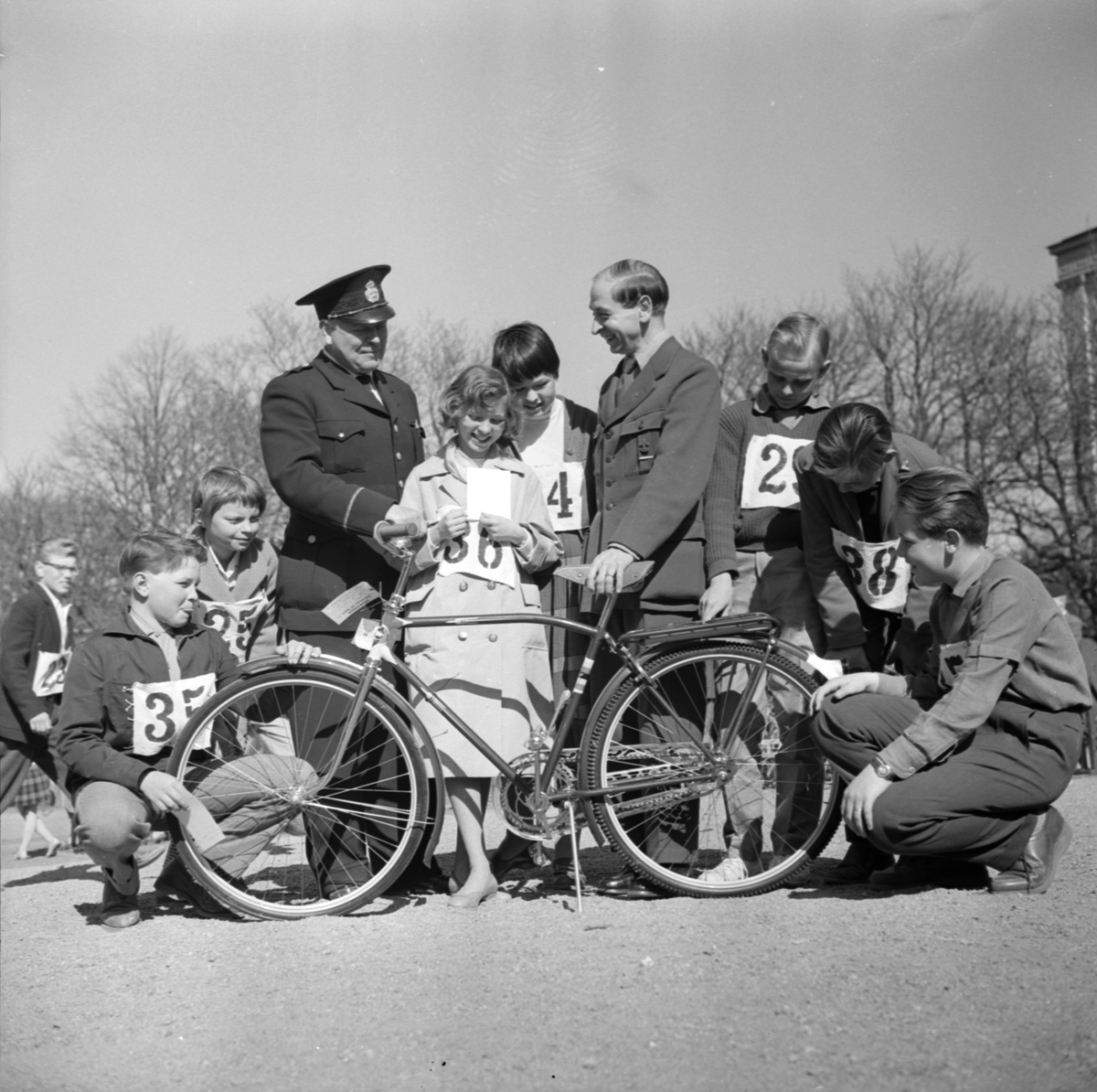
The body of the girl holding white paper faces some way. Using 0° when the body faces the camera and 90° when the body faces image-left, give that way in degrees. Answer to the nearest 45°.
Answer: approximately 0°

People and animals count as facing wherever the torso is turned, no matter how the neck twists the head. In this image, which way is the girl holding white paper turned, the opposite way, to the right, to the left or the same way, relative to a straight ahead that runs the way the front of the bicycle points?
to the left

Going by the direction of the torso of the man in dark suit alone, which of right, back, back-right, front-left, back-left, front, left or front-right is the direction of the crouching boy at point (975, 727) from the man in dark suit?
left

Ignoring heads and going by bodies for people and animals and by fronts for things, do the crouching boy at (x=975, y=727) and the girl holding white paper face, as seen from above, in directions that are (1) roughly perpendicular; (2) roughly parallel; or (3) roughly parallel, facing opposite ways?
roughly perpendicular

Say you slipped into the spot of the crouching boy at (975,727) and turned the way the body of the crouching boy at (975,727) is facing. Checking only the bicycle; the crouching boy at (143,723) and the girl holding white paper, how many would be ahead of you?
3

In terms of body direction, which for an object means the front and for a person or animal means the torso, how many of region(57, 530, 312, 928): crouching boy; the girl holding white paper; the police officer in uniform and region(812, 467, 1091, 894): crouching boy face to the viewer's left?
1

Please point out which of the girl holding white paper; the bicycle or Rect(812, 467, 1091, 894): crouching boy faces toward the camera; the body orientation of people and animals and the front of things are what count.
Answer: the girl holding white paper

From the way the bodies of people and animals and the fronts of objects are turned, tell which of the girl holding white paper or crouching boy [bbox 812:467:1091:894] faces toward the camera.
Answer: the girl holding white paper

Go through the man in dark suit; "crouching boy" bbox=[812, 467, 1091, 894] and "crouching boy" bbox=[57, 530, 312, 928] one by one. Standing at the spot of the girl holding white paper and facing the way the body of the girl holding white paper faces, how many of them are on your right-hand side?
1

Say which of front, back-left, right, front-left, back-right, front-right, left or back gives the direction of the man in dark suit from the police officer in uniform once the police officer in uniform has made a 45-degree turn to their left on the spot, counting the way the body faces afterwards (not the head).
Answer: front

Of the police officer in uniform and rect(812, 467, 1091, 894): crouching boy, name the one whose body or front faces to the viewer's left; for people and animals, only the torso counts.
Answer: the crouching boy

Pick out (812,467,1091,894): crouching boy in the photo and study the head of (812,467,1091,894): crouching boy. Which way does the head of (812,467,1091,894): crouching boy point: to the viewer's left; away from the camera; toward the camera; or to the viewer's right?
to the viewer's left

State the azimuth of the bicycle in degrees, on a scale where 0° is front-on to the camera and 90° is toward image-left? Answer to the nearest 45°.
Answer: approximately 90°

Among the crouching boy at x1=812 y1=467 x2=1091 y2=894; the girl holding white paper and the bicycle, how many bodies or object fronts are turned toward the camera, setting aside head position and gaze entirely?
1

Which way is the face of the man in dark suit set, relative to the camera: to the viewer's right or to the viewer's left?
to the viewer's left
